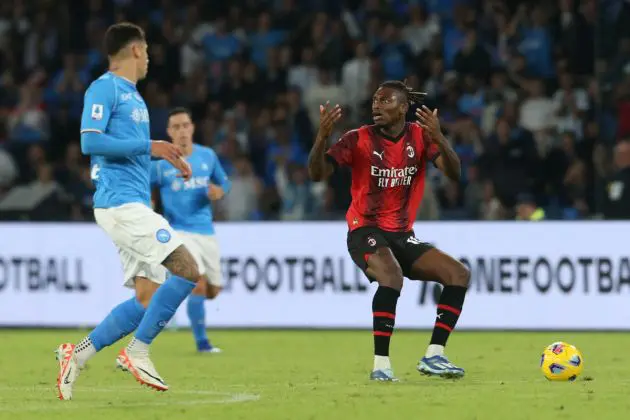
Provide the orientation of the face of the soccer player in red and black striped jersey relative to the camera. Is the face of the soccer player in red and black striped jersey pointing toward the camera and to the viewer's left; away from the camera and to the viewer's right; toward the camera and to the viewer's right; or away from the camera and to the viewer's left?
toward the camera and to the viewer's left

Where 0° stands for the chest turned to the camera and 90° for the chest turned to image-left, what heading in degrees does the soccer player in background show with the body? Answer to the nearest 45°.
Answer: approximately 0°

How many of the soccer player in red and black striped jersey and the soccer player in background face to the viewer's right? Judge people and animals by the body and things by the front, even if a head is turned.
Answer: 0

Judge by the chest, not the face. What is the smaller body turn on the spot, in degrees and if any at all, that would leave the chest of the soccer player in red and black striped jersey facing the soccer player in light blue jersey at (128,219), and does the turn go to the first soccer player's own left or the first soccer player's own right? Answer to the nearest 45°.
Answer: approximately 45° to the first soccer player's own right

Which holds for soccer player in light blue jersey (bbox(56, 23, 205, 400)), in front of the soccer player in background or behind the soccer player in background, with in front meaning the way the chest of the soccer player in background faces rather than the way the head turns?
in front

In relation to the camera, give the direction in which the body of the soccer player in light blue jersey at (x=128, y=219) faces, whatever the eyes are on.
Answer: to the viewer's right

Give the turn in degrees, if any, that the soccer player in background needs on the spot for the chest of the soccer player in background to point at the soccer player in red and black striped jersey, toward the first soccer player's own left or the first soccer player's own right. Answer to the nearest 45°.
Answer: approximately 45° to the first soccer player's own left

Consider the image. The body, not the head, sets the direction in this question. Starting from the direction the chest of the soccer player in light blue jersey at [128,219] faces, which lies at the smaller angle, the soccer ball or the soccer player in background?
the soccer ball

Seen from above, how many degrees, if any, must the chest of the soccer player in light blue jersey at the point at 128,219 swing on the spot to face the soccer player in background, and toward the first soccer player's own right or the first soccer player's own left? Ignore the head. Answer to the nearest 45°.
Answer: approximately 90° to the first soccer player's own left
